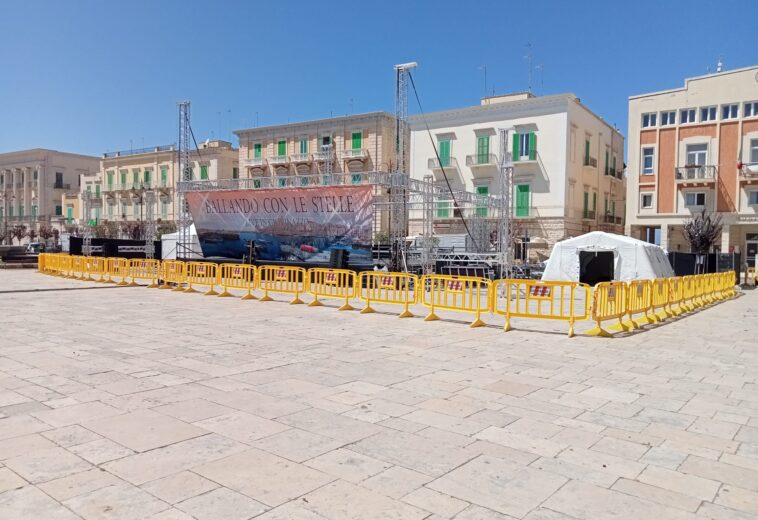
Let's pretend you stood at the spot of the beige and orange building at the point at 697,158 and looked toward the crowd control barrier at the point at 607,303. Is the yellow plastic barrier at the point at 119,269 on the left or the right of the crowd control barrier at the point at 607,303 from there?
right

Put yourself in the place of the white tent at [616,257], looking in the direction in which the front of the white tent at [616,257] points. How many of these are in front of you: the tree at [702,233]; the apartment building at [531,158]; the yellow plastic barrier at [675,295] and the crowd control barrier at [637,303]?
2

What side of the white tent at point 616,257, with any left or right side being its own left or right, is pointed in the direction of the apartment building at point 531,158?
back

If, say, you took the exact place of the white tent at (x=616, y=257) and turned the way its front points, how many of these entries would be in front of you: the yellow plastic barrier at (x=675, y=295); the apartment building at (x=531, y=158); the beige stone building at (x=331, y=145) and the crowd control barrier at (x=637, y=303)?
2

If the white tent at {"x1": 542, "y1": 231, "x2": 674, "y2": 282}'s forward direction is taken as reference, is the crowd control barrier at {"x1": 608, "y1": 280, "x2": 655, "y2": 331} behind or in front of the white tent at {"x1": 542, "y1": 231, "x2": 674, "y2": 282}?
in front

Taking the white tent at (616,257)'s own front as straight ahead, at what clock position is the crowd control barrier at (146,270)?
The crowd control barrier is roughly at 2 o'clock from the white tent.

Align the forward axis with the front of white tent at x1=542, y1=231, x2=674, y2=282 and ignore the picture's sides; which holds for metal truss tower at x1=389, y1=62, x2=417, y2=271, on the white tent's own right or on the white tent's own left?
on the white tent's own right

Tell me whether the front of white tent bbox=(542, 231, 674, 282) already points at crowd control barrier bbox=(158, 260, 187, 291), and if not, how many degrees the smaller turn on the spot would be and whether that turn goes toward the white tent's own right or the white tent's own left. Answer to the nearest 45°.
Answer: approximately 45° to the white tent's own right

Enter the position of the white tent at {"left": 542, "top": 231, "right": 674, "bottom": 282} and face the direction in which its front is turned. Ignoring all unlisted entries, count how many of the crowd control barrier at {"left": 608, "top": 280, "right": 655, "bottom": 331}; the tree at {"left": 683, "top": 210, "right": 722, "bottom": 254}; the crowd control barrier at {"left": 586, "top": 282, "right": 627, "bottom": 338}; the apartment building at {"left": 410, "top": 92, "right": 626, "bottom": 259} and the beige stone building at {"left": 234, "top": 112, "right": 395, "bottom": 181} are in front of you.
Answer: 2

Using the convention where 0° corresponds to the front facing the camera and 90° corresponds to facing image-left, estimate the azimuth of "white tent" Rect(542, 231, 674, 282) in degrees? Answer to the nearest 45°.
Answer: approximately 0°

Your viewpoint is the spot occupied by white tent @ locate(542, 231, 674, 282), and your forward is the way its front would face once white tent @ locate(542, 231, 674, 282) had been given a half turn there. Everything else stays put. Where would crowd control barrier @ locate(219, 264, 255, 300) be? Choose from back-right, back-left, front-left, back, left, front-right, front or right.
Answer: back-left

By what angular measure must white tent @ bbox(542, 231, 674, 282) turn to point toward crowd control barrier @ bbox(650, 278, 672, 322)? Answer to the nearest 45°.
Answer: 0° — it already faces it

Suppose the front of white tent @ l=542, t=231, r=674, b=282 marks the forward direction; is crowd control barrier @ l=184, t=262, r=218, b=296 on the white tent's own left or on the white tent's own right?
on the white tent's own right

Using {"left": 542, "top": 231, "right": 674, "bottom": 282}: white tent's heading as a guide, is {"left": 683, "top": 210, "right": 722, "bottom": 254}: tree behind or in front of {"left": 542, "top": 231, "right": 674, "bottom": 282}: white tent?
behind
